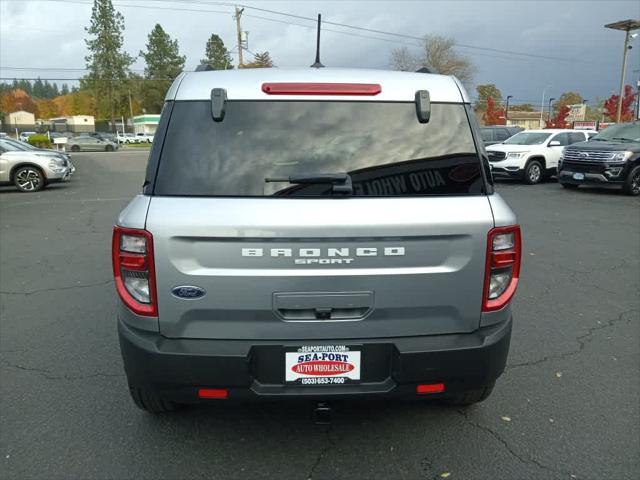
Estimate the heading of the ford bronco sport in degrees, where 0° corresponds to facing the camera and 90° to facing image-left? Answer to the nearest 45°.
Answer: approximately 180°

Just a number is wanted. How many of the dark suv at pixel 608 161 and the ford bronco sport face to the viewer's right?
0

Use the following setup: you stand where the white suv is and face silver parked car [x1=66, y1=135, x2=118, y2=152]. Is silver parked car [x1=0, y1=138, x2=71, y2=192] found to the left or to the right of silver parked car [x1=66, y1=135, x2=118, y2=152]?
left

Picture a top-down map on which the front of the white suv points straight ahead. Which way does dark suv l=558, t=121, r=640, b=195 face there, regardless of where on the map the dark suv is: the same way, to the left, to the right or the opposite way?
the same way

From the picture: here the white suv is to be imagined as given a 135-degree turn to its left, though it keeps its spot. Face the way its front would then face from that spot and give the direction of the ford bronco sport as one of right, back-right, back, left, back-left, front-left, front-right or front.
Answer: right

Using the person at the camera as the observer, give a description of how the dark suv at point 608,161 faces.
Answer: facing the viewer and to the left of the viewer

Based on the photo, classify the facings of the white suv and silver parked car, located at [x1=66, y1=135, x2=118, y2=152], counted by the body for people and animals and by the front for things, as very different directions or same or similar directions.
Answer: very different directions

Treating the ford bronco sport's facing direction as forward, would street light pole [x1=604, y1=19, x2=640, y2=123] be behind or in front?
in front

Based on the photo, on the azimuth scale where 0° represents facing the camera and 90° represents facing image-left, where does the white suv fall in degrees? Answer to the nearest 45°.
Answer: approximately 45°

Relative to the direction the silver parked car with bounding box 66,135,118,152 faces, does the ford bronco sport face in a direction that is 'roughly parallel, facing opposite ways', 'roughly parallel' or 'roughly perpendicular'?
roughly perpendicular

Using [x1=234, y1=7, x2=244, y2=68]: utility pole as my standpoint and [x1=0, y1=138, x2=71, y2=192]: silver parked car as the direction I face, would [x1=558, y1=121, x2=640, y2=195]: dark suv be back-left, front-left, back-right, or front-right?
front-left
